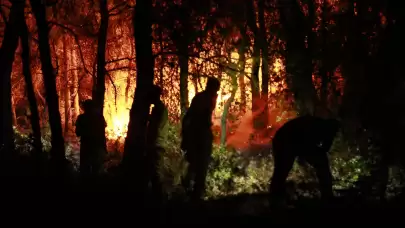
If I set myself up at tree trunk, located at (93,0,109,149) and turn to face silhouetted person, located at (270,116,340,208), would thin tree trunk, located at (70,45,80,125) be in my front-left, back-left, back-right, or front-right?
back-left

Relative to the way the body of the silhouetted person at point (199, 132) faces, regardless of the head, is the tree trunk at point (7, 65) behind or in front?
behind

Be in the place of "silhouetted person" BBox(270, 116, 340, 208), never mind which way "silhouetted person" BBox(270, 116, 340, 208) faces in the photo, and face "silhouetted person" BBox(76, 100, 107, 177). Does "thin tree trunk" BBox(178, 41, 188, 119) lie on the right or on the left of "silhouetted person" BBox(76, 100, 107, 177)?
right
